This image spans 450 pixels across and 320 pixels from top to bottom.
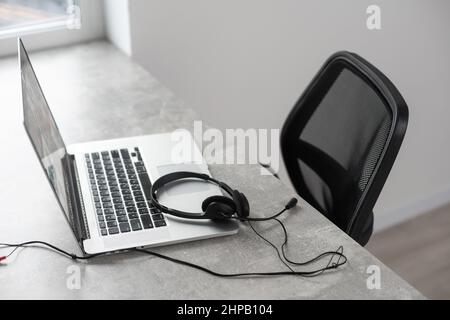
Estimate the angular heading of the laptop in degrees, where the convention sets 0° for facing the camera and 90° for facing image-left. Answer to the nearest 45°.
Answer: approximately 270°

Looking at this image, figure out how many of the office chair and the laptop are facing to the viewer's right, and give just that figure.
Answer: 1

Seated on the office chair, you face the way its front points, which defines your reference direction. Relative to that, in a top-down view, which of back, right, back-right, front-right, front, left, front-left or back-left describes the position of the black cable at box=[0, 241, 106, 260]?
front

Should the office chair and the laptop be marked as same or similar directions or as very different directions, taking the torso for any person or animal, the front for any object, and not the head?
very different directions

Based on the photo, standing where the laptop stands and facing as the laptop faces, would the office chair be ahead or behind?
ahead

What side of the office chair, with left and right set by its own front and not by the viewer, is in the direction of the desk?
front
